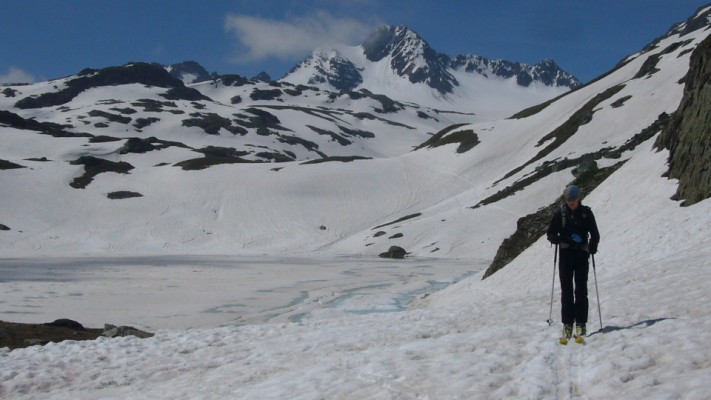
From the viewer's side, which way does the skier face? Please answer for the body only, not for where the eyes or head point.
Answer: toward the camera

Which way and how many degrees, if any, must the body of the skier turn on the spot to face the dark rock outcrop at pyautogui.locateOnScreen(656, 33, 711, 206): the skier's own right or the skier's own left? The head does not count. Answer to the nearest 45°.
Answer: approximately 180°
